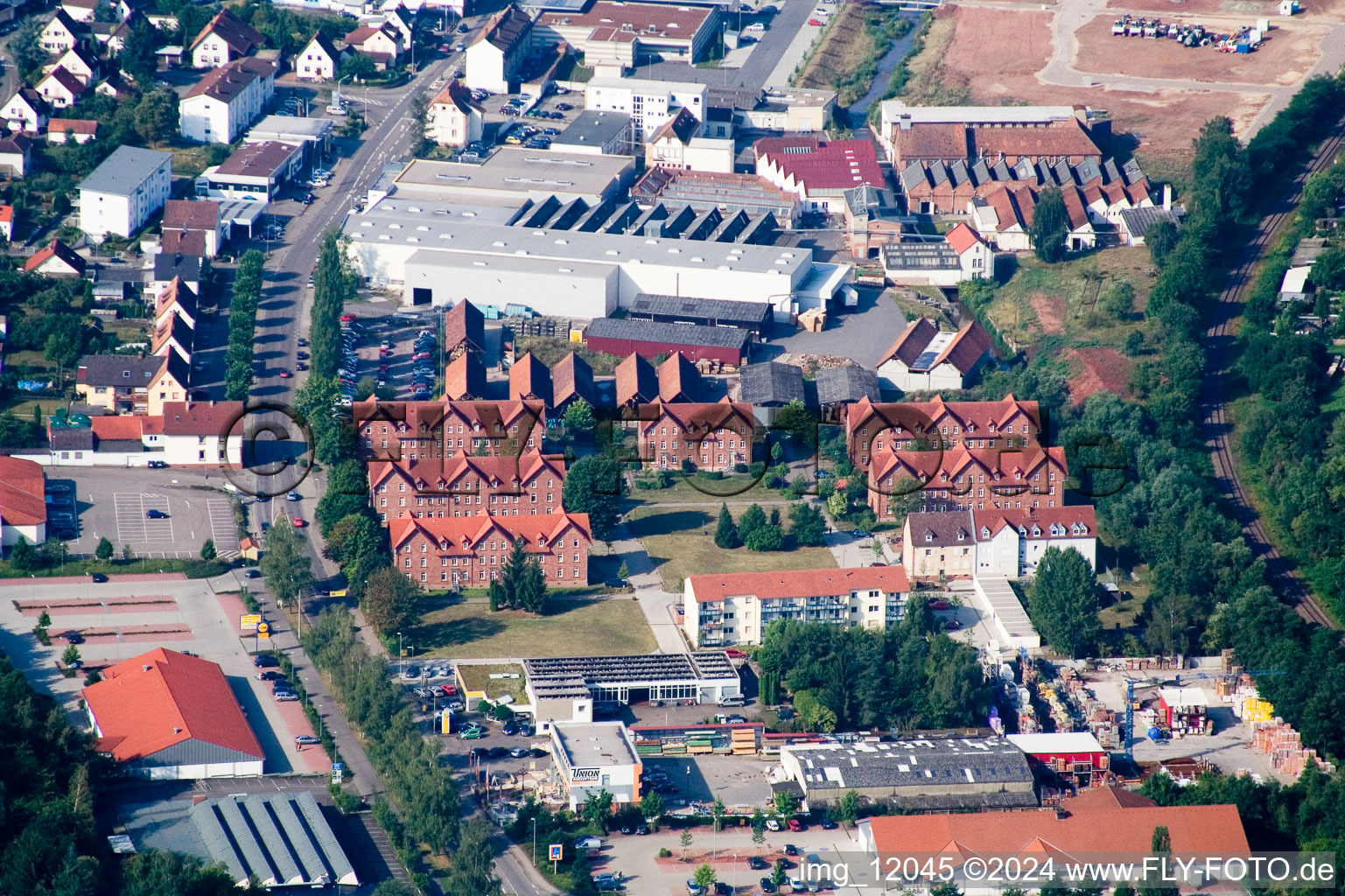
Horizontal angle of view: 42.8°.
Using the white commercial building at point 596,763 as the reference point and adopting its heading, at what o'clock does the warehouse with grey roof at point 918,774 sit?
The warehouse with grey roof is roughly at 9 o'clock from the white commercial building.

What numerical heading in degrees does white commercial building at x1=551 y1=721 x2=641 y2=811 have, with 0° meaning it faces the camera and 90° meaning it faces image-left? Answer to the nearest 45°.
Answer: approximately 0°

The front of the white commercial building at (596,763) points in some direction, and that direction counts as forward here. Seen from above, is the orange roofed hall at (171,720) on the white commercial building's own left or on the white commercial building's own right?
on the white commercial building's own right

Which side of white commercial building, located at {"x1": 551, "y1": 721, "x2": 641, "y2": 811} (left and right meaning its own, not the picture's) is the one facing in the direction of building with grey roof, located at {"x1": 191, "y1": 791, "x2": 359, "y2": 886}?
right

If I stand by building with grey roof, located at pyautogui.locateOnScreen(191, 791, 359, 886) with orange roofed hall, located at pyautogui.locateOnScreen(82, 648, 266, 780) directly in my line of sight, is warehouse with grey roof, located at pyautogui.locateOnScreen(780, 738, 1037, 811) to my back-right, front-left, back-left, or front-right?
back-right

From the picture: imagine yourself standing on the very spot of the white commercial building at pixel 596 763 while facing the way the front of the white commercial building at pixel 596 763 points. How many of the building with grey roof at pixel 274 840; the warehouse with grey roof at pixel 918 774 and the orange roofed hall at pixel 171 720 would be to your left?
1
